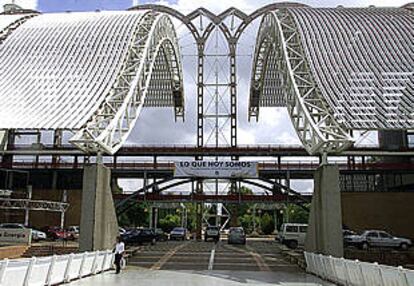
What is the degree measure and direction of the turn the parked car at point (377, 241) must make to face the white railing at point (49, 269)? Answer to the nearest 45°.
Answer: approximately 90° to its right

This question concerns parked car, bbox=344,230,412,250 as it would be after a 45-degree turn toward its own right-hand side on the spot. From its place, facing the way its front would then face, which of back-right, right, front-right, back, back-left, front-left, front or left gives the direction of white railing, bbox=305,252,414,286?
front-right

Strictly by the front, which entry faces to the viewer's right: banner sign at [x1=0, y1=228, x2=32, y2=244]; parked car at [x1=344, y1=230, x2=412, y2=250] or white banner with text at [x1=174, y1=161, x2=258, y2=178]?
the parked car

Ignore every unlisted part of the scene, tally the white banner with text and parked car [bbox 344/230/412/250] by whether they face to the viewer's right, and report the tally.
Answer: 1

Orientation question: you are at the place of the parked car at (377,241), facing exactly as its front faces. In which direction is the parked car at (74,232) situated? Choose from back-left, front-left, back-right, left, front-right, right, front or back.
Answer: back

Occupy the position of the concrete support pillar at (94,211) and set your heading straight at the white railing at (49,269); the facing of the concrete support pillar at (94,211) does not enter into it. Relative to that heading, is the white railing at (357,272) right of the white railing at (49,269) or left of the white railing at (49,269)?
left

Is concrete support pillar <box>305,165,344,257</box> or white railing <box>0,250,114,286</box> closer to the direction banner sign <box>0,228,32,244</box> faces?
the white railing

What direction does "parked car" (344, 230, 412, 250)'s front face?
to the viewer's right

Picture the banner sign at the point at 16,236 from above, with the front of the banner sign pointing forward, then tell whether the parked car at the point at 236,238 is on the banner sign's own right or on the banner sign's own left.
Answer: on the banner sign's own left

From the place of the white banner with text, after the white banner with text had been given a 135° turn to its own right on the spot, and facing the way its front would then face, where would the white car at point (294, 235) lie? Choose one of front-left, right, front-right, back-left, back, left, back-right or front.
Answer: back

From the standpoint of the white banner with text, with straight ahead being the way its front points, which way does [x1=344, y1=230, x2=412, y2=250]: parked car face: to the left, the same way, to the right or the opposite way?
to the left

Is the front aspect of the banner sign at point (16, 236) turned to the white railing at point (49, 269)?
yes

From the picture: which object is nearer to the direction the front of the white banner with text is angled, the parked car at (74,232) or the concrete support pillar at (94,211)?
the concrete support pillar

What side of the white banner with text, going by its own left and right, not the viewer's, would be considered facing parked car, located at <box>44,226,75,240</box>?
right

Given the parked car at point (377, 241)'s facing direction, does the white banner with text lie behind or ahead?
behind
